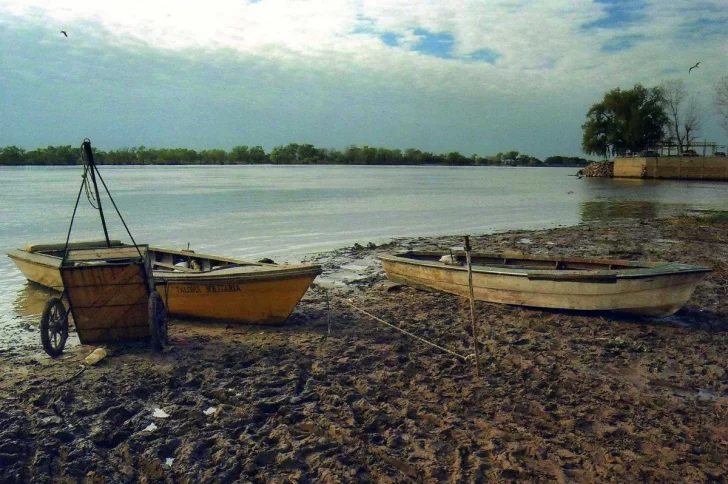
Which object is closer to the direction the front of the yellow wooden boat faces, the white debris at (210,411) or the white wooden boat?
the white wooden boat

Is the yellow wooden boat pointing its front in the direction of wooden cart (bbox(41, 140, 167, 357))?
no

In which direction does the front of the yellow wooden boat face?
to the viewer's right

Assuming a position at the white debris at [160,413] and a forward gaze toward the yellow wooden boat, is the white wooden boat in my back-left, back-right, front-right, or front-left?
front-right

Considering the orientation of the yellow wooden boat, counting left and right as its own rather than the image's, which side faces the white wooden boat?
front

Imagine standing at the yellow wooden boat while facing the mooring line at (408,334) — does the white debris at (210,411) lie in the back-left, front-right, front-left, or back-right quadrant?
front-right

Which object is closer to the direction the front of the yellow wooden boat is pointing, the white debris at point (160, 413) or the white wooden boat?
the white wooden boat

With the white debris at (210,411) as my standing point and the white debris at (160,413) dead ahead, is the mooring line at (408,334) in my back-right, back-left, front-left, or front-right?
back-right

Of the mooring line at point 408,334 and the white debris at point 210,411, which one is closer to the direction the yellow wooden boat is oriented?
the mooring line

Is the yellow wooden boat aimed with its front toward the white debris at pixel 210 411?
no

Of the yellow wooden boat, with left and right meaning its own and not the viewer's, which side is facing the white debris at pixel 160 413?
right
